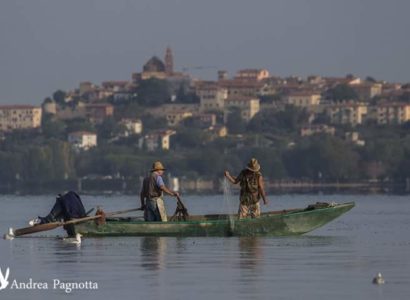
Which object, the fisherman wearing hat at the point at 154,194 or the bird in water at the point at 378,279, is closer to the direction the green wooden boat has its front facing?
the bird in water

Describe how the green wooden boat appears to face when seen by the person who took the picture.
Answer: facing to the right of the viewer

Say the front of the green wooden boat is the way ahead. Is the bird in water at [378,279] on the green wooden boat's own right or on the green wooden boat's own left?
on the green wooden boat's own right
